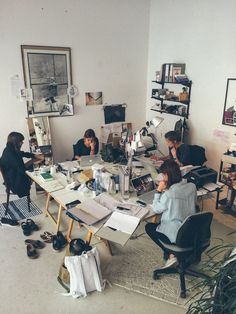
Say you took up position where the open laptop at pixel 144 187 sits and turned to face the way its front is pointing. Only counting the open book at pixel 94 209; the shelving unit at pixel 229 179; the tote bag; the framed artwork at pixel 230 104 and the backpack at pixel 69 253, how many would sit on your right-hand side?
3

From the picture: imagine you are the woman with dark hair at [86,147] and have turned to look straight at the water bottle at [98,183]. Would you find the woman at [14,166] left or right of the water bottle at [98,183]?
right

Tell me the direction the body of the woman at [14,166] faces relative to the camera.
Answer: to the viewer's right

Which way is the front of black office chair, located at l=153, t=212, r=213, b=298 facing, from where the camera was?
facing away from the viewer and to the left of the viewer

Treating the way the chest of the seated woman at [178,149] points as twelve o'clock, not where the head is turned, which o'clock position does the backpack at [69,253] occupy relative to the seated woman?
The backpack is roughly at 10 o'clock from the seated woman.

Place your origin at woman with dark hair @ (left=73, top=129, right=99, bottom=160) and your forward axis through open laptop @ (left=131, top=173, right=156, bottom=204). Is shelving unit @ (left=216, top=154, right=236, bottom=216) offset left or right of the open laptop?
left

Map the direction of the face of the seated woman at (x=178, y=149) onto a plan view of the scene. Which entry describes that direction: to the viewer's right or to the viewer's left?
to the viewer's left

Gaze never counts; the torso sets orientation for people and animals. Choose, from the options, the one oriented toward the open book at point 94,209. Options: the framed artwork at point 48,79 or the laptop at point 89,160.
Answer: the framed artwork

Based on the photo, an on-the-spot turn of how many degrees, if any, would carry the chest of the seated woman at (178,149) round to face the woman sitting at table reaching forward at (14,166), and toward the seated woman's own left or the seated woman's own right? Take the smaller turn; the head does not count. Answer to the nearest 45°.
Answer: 0° — they already face them

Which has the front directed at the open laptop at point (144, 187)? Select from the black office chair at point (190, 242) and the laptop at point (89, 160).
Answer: the black office chair

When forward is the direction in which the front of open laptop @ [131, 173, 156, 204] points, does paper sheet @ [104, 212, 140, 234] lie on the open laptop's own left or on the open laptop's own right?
on the open laptop's own right

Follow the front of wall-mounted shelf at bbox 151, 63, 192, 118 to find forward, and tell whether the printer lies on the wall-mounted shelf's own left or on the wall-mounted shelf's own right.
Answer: on the wall-mounted shelf's own left

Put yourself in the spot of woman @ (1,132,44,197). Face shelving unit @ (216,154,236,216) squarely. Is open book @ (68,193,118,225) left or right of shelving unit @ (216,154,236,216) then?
right
